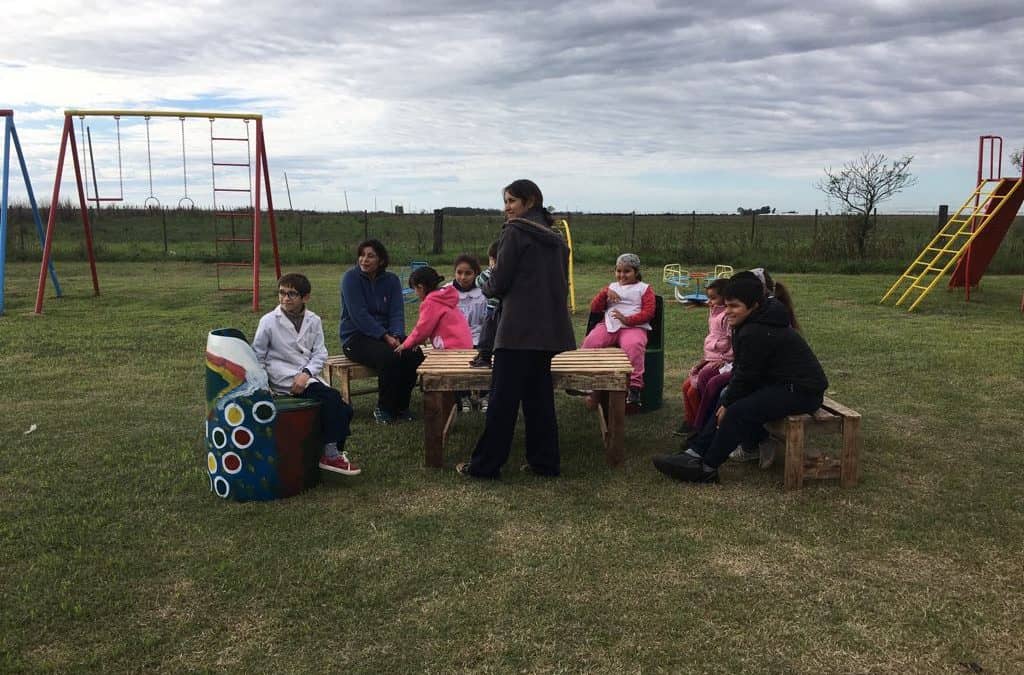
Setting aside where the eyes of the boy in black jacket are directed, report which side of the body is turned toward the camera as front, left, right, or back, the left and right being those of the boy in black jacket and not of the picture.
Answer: left

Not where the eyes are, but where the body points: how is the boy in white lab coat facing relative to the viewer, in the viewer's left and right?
facing the viewer and to the right of the viewer

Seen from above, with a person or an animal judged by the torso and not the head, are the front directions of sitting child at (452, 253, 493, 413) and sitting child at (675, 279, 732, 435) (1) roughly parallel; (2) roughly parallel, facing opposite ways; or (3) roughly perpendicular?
roughly perpendicular

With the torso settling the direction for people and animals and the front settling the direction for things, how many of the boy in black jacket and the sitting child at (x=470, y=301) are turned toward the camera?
1

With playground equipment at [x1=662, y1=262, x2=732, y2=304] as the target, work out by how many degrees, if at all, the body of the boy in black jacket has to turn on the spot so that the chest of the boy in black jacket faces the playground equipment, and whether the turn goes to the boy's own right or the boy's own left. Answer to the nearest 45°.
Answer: approximately 90° to the boy's own right

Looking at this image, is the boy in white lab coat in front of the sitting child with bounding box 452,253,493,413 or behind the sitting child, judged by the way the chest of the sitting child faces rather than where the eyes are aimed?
in front

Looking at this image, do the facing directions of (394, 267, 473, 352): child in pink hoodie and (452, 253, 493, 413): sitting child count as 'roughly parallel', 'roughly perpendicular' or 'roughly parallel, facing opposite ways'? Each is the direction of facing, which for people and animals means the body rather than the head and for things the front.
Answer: roughly perpendicular

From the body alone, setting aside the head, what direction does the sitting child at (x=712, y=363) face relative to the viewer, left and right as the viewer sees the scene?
facing to the left of the viewer

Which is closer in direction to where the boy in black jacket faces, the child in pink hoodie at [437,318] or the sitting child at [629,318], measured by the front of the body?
the child in pink hoodie

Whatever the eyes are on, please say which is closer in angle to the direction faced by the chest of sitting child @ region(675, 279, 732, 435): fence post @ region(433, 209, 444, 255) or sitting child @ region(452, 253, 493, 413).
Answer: the sitting child

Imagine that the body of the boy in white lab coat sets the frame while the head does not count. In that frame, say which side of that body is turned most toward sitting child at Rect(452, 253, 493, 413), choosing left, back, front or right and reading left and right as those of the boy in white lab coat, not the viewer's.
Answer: left

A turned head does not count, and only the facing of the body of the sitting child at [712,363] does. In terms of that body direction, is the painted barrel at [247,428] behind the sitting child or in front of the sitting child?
in front

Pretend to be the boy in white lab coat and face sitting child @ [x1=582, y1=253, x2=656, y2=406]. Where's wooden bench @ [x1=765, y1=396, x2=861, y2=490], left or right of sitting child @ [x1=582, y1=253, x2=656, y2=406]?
right
